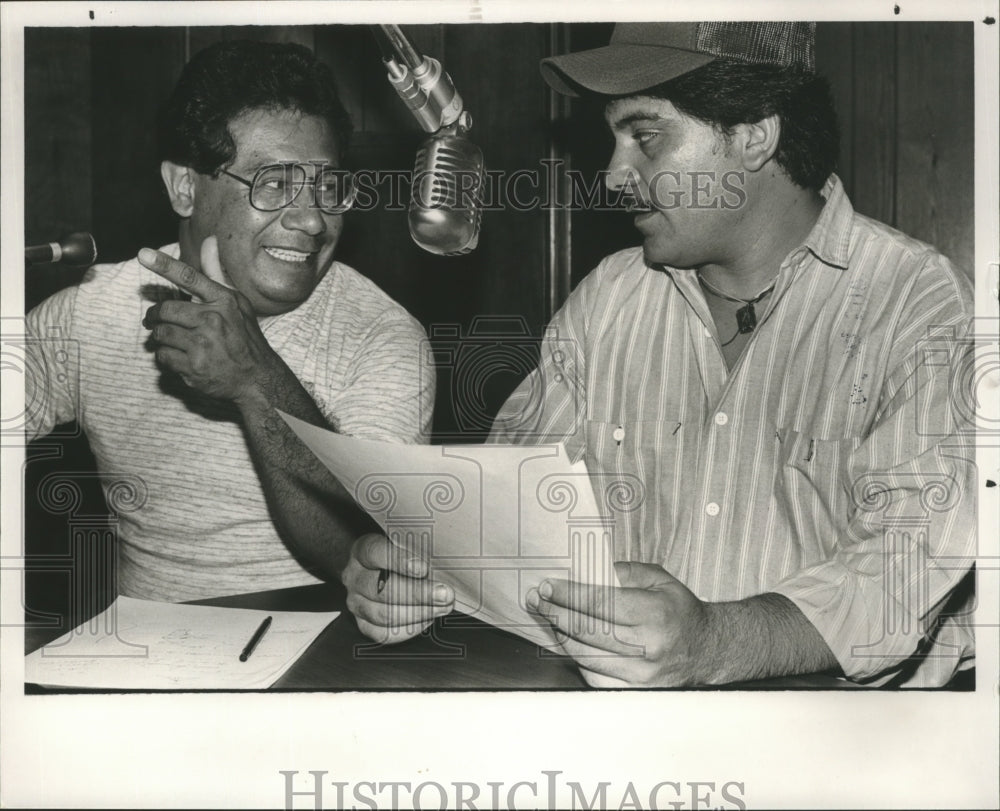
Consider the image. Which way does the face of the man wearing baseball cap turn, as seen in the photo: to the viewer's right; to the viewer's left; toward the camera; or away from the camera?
to the viewer's left

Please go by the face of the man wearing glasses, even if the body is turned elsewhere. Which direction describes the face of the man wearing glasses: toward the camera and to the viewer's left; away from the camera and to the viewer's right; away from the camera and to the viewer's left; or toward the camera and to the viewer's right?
toward the camera and to the viewer's right

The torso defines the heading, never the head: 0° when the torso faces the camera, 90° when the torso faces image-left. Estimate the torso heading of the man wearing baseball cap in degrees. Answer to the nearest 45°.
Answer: approximately 45°

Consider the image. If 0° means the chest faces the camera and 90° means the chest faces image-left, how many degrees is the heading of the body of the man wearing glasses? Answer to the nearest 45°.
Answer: approximately 315°
